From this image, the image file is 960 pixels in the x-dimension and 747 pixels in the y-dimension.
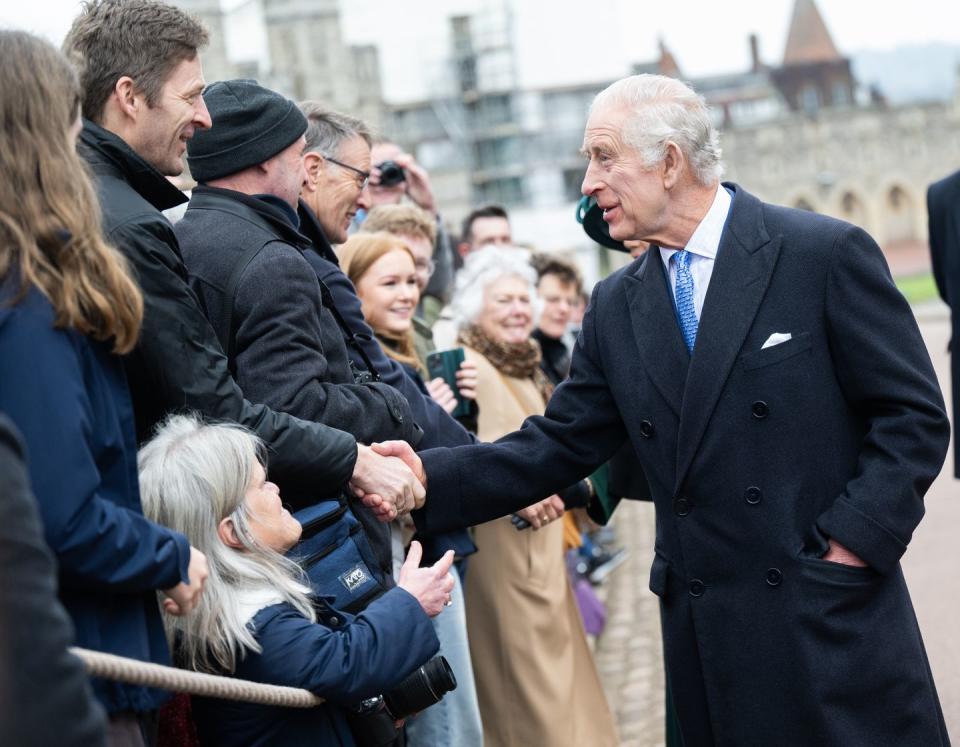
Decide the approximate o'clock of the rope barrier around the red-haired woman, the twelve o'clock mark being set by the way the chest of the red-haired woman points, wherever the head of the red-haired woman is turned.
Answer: The rope barrier is roughly at 2 o'clock from the red-haired woman.

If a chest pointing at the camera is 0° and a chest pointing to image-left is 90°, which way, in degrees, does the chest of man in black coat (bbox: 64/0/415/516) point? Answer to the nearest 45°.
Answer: approximately 270°

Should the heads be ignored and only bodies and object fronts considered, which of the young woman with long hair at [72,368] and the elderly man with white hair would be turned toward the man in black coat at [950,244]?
the young woman with long hair

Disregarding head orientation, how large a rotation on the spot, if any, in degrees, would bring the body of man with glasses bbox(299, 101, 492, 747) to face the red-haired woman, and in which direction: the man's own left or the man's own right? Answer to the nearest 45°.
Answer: approximately 90° to the man's own left

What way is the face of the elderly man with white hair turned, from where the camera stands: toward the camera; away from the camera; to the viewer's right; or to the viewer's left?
to the viewer's left

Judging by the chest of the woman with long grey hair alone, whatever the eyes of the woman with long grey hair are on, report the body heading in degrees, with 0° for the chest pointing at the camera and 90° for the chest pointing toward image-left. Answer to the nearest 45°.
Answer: approximately 270°

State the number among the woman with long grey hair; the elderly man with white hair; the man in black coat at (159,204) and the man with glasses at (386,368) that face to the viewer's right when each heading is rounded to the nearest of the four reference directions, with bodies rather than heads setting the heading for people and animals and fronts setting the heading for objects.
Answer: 3

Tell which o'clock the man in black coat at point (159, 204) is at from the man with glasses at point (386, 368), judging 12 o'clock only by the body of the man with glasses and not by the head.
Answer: The man in black coat is roughly at 4 o'clock from the man with glasses.

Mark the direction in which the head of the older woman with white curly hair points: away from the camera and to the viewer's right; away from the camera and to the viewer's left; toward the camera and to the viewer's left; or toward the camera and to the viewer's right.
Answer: toward the camera and to the viewer's right

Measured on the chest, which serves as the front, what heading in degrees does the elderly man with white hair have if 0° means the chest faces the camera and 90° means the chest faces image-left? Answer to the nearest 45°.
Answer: approximately 45°
